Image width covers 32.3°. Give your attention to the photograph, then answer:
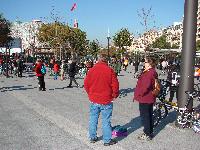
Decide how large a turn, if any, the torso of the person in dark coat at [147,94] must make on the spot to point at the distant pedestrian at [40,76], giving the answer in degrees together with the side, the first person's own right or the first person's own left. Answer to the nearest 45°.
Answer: approximately 45° to the first person's own right

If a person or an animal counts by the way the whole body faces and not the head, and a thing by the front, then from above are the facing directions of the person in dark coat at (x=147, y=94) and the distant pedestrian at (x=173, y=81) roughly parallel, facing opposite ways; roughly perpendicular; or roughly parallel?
roughly perpendicular

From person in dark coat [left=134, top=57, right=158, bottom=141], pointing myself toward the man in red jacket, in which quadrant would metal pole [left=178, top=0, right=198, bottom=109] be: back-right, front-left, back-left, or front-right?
back-right

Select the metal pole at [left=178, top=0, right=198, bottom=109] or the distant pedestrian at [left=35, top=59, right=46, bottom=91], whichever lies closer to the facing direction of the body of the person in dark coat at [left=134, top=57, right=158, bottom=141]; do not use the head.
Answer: the distant pedestrian

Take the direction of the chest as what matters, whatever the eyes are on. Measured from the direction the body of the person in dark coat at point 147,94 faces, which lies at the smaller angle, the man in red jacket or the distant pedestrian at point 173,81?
the man in red jacket

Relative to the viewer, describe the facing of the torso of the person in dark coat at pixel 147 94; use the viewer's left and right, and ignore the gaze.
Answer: facing to the left of the viewer

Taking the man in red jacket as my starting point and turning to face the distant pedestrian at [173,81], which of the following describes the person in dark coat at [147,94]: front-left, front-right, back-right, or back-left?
front-right

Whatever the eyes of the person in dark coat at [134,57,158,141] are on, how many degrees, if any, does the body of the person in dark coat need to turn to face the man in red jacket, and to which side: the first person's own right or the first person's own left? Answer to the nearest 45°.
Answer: approximately 45° to the first person's own left
